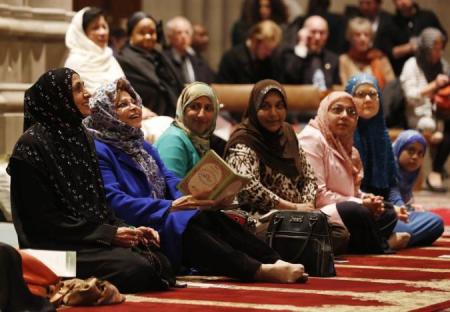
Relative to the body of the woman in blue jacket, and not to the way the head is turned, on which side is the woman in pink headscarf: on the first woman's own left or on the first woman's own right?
on the first woman's own left

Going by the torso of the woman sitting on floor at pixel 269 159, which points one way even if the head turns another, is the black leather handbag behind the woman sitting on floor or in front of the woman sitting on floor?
in front

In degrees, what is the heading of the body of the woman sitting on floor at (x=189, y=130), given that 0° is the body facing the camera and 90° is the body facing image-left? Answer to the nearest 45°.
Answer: approximately 315°

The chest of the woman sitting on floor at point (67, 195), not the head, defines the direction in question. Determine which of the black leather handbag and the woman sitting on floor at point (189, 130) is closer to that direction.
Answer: the black leather handbag

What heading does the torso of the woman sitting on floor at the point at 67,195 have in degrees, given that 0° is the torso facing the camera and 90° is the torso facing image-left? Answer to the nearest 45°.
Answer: approximately 270°

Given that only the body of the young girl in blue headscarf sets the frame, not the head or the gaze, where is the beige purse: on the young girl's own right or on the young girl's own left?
on the young girl's own right

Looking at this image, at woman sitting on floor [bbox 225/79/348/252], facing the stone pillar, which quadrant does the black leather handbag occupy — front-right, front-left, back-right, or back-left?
back-left

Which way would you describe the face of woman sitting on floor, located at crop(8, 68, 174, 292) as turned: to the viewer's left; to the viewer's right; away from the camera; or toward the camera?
to the viewer's right

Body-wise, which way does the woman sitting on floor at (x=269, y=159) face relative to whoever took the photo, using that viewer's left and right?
facing the viewer and to the right of the viewer

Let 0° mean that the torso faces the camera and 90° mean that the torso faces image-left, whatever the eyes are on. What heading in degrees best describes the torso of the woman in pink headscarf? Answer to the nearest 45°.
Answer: approximately 315°

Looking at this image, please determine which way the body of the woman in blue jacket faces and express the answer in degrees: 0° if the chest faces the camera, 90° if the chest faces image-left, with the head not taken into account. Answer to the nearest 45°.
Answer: approximately 315°
